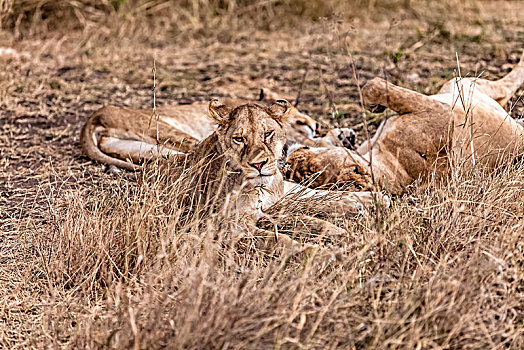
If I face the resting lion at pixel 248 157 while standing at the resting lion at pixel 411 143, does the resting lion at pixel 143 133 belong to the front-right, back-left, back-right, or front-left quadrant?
front-right

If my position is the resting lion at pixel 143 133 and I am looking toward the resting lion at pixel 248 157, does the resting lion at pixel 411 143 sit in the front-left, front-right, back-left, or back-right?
front-left

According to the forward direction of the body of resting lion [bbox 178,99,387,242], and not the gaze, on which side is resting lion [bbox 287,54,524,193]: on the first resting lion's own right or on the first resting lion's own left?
on the first resting lion's own left
